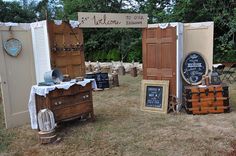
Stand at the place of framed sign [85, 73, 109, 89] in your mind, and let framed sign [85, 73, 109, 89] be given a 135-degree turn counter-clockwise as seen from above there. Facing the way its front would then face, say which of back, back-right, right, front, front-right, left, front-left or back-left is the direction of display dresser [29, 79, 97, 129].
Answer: back-right

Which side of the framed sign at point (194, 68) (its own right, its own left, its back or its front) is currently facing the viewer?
front

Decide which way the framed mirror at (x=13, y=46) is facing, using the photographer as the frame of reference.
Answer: facing the viewer

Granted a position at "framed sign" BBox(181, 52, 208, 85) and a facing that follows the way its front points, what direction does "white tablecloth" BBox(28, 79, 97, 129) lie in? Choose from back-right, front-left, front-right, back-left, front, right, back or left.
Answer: front-right

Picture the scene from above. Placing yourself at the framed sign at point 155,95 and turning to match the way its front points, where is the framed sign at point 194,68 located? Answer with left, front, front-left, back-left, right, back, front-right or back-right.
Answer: left

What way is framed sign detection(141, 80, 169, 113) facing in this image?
toward the camera

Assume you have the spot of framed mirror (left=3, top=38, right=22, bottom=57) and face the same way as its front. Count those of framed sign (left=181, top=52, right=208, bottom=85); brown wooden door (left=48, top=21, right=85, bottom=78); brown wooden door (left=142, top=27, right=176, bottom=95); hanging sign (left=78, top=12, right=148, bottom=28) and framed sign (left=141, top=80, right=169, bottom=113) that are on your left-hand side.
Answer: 5

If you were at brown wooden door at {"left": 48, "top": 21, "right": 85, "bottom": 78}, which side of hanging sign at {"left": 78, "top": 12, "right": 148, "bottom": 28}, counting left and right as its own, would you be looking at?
right

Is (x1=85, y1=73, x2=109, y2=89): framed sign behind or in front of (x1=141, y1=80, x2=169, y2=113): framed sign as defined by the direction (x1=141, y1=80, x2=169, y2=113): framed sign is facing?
behind

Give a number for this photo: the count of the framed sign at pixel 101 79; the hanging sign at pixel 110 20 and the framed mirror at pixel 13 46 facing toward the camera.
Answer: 3

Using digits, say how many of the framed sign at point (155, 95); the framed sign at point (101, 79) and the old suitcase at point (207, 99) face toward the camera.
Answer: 3

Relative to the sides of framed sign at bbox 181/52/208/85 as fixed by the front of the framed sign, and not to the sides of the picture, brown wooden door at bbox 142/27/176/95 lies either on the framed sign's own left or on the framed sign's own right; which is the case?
on the framed sign's own right
